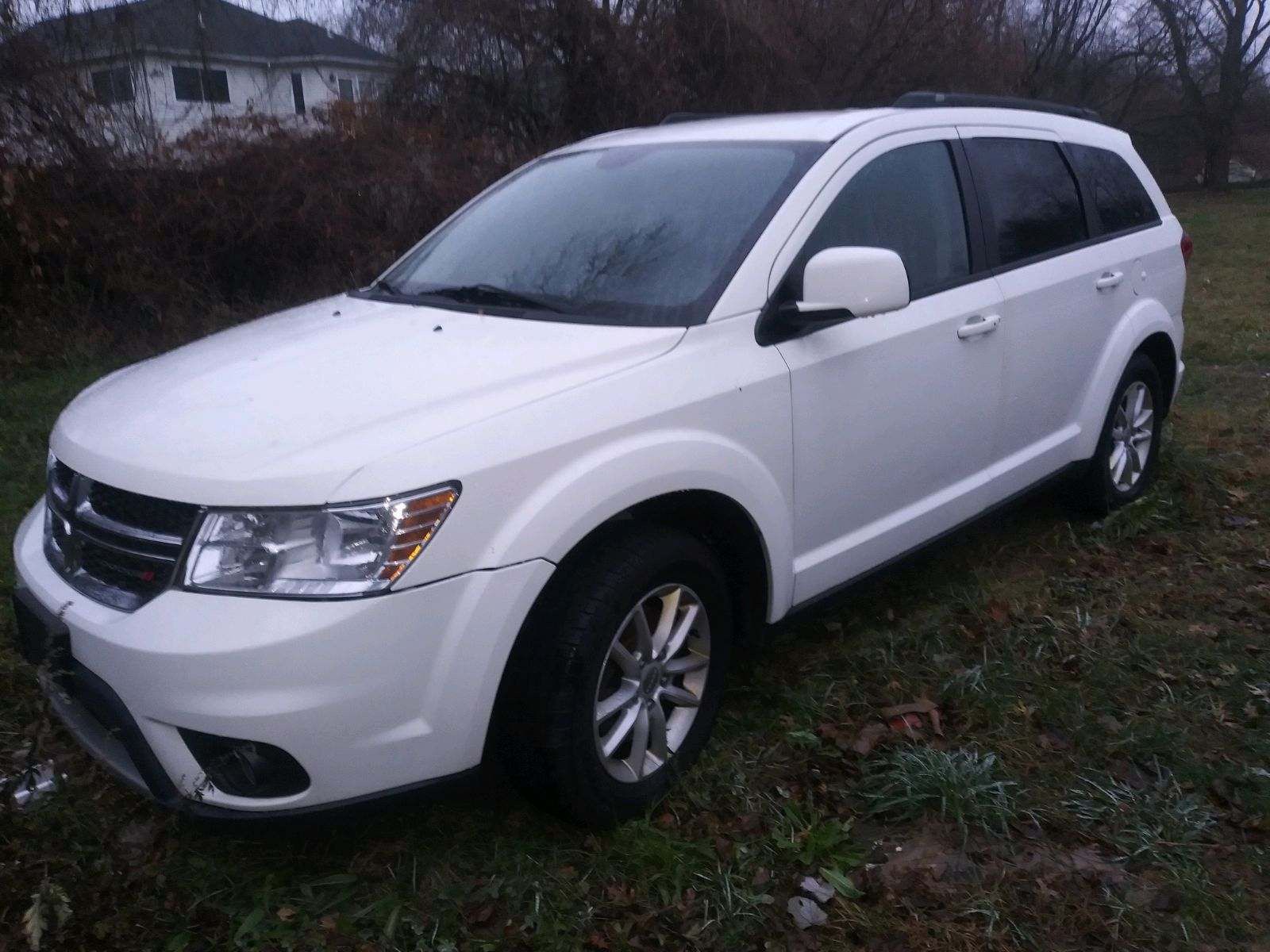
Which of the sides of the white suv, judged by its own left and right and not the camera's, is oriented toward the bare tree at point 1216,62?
back

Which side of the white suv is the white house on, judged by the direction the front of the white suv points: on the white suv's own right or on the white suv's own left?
on the white suv's own right

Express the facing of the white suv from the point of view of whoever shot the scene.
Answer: facing the viewer and to the left of the viewer
